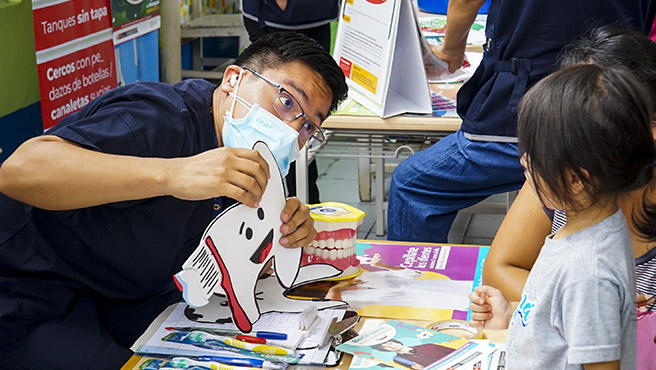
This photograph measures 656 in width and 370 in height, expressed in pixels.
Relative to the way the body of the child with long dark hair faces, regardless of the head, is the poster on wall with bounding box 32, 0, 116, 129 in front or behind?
in front

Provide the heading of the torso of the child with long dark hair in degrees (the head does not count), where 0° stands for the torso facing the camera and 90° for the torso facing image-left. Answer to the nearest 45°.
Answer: approximately 90°

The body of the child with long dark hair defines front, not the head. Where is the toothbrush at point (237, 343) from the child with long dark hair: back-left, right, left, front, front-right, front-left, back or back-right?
front

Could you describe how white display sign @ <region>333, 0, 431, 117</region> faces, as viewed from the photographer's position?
facing the viewer and to the left of the viewer

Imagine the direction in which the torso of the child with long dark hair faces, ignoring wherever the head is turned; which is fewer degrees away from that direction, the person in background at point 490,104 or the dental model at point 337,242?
the dental model

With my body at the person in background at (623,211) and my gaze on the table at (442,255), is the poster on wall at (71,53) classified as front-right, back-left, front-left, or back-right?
front-right

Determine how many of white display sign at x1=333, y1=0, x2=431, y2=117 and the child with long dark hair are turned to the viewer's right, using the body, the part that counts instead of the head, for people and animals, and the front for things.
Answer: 0

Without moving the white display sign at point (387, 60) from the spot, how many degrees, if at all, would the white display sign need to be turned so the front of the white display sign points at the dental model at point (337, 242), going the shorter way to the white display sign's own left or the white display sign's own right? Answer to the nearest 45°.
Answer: approximately 45° to the white display sign's own left

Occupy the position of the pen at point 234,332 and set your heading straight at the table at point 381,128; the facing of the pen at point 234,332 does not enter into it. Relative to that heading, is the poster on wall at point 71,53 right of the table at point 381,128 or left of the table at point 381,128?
left

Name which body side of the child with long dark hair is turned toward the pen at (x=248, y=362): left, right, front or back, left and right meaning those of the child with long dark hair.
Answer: front

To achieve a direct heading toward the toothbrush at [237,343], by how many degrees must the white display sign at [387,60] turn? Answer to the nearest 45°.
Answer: approximately 45° to its left

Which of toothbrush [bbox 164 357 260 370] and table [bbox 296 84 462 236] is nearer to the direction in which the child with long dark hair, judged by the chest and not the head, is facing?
the toothbrush

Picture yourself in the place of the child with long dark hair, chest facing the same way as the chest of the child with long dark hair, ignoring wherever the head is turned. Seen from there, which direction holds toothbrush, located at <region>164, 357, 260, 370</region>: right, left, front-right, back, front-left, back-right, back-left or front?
front
